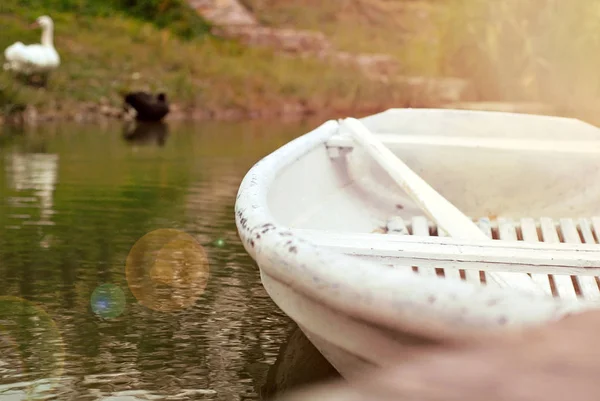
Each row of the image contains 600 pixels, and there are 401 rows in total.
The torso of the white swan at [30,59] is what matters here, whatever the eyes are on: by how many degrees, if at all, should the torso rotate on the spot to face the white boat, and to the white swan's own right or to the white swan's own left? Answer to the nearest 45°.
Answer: approximately 90° to the white swan's own right

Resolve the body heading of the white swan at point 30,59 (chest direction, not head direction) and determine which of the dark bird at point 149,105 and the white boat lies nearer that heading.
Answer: the dark bird

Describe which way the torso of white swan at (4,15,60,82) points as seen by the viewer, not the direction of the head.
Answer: to the viewer's right

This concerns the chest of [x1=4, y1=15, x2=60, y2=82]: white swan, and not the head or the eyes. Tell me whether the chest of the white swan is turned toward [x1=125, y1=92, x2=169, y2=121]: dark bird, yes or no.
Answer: yes
